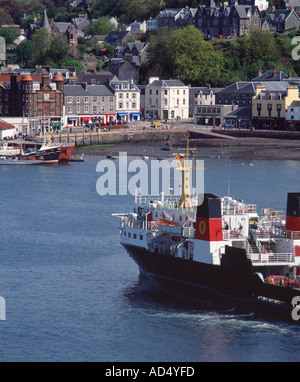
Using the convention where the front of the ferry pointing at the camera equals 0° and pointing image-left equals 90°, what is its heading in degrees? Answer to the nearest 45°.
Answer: approximately 135°
